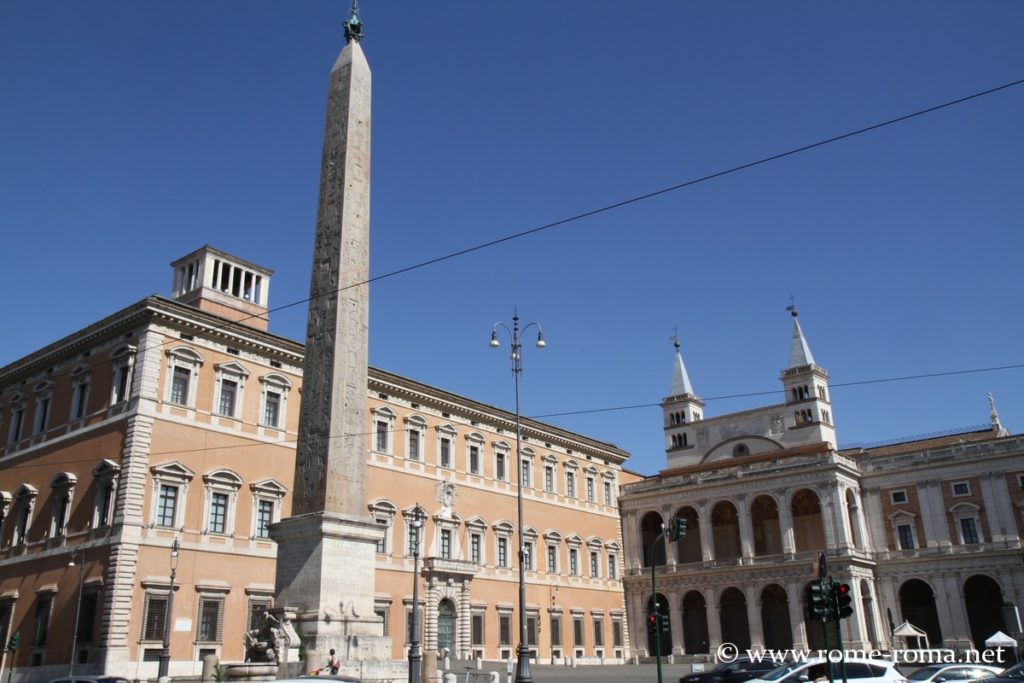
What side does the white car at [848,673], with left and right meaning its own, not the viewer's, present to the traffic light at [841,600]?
left

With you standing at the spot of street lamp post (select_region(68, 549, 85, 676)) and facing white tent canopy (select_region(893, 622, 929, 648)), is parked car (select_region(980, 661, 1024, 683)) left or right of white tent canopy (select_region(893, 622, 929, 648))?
right

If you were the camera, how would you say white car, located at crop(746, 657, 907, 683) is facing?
facing to the left of the viewer

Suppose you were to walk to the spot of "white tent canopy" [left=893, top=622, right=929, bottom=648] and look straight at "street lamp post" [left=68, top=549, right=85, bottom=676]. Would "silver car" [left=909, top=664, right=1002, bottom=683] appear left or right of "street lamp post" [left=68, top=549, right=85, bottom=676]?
left

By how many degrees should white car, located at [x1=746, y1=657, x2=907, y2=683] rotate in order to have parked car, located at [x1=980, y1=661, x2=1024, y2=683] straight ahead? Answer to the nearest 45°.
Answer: approximately 135° to its right

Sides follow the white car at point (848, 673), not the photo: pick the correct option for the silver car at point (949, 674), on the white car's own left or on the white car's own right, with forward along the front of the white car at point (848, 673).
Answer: on the white car's own right

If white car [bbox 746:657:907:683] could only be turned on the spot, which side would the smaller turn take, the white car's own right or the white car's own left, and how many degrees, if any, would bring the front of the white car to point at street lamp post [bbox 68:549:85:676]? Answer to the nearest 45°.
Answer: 0° — it already faces it
